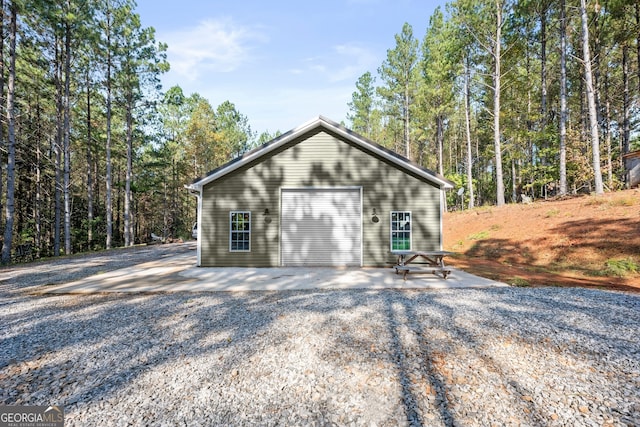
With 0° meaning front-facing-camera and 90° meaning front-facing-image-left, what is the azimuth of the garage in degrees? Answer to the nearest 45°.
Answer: approximately 0°
